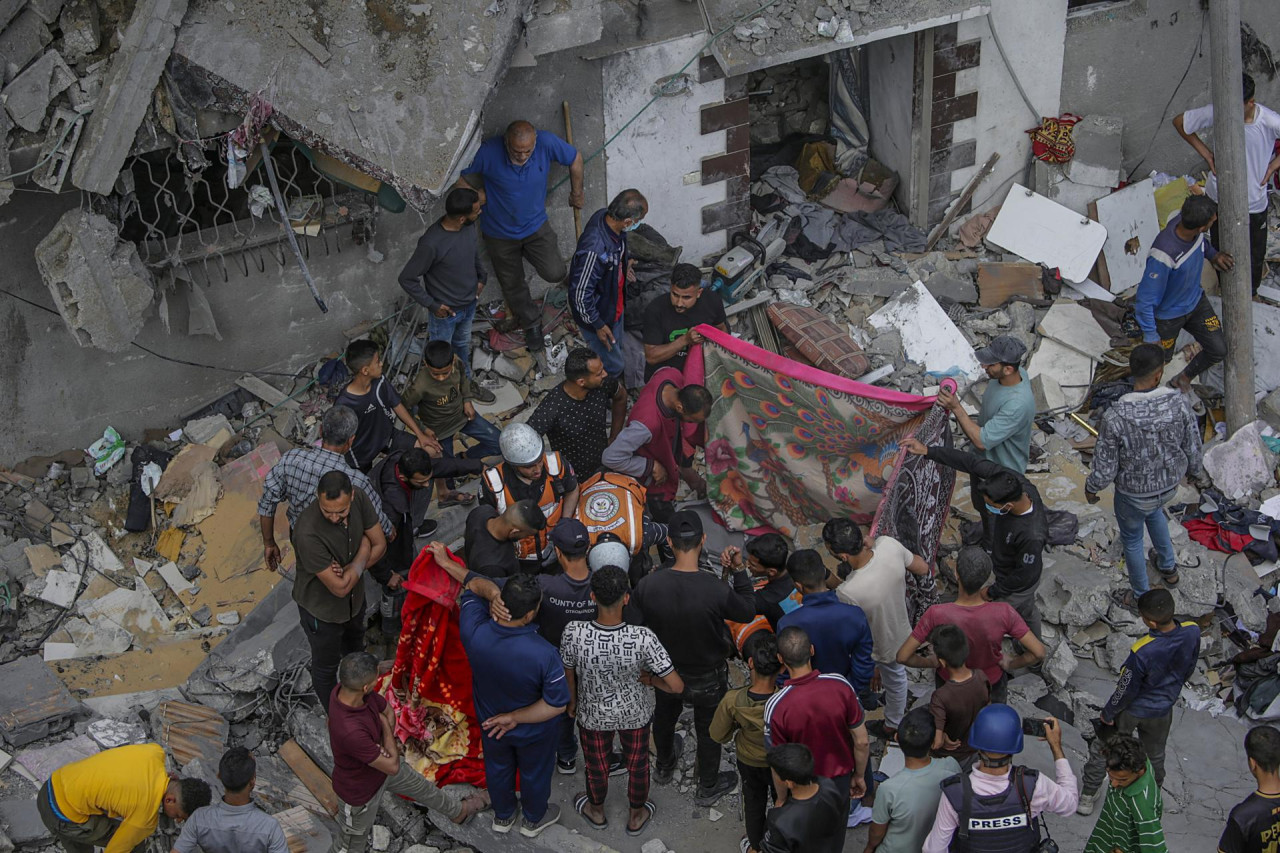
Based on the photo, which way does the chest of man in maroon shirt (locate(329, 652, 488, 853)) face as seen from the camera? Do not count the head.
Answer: to the viewer's right

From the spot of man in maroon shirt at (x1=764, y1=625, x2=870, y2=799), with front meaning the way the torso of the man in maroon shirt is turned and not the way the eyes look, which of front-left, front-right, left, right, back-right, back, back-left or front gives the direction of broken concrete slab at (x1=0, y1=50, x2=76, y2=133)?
front-left

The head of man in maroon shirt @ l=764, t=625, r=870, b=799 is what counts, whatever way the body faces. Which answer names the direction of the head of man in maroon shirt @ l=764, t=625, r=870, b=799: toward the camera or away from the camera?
away from the camera

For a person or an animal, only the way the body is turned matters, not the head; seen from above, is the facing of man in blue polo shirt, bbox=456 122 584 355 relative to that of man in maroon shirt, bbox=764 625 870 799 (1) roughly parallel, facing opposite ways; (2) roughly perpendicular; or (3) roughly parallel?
roughly parallel, facing opposite ways

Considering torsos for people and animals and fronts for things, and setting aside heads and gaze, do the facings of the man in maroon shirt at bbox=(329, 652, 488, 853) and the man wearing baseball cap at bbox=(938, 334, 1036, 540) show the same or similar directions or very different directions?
very different directions

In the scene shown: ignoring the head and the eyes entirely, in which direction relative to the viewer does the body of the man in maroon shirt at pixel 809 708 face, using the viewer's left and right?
facing away from the viewer

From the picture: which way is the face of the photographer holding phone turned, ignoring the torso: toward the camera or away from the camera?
away from the camera

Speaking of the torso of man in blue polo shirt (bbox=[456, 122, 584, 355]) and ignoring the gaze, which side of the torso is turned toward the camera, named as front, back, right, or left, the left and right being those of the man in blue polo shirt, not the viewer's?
front

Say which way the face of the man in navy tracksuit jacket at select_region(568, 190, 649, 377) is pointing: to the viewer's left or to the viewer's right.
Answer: to the viewer's right

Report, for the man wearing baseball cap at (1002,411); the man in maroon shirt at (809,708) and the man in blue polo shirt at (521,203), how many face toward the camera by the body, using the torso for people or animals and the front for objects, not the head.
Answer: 1

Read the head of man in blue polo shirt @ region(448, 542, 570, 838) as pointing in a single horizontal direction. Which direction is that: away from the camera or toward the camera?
away from the camera

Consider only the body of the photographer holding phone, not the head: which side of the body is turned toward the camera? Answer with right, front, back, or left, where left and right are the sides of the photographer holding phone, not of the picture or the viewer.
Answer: back
